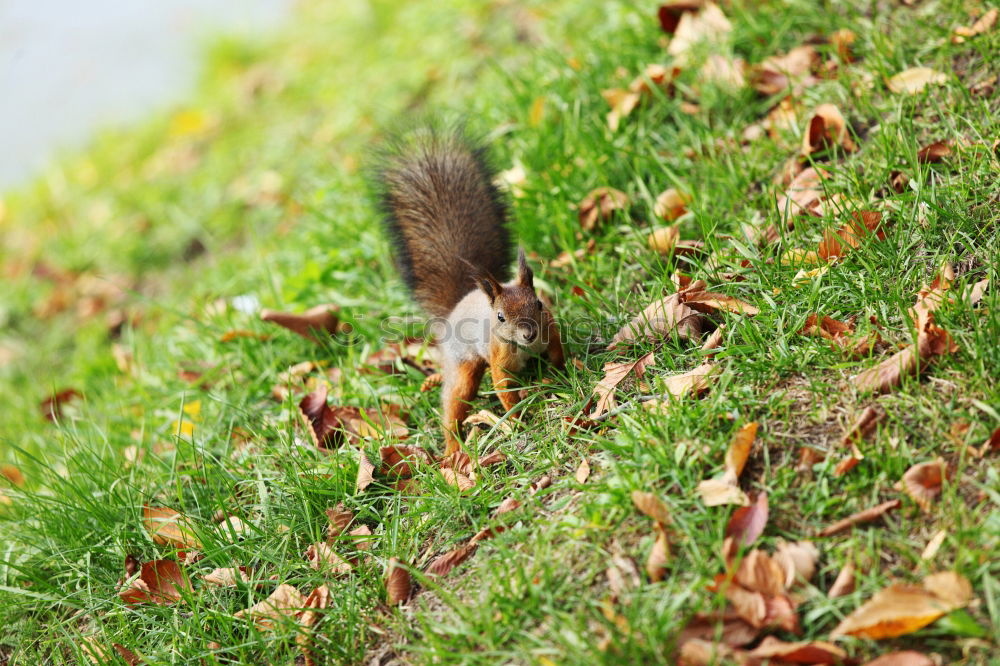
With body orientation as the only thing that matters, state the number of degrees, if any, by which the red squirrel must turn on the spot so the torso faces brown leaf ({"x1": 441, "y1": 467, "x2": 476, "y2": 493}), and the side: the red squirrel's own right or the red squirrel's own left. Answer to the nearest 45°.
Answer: approximately 45° to the red squirrel's own right

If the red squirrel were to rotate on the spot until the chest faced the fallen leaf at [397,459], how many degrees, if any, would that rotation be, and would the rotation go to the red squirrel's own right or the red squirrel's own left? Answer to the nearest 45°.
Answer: approximately 90° to the red squirrel's own right

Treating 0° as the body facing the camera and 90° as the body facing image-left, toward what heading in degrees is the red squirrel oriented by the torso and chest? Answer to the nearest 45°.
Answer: approximately 315°
